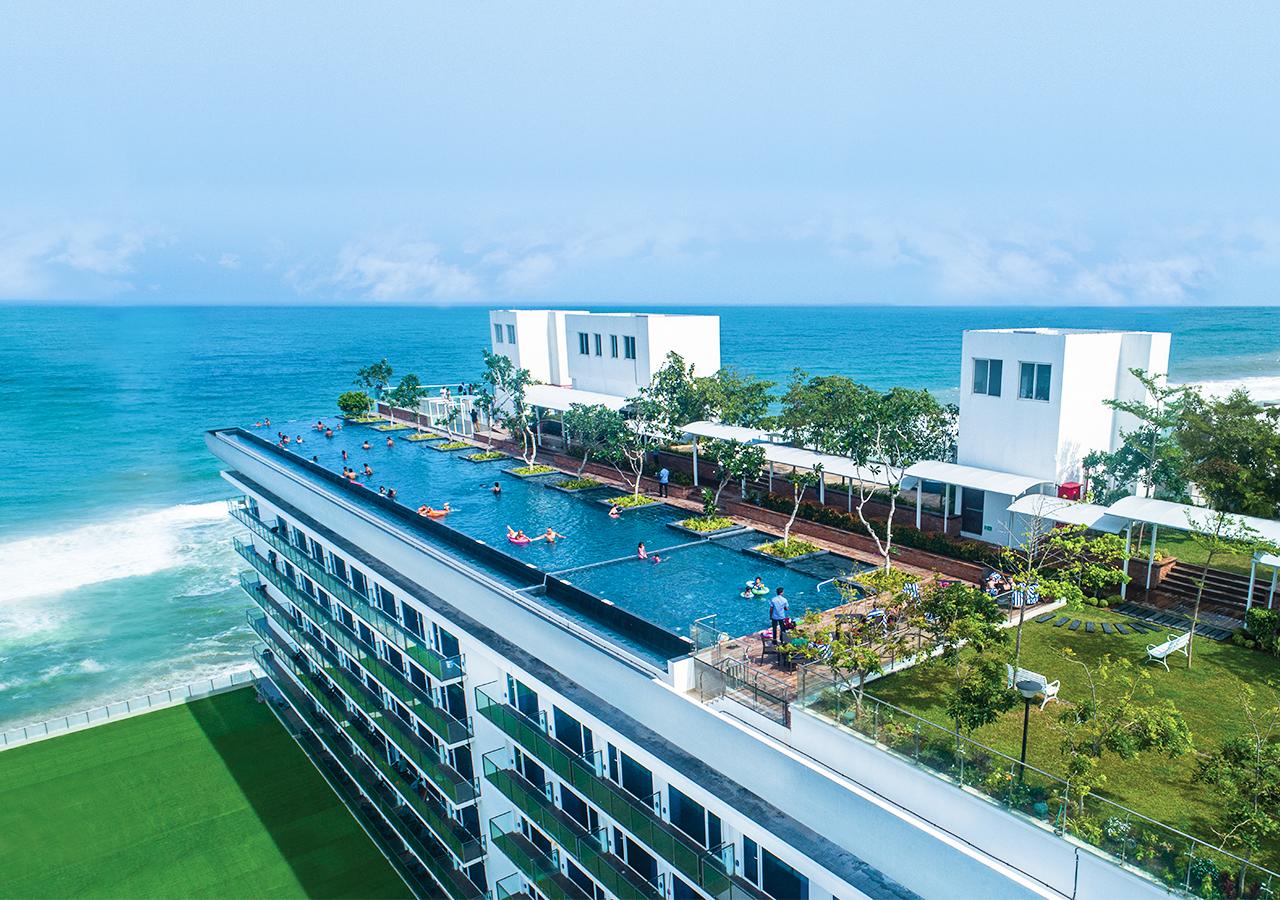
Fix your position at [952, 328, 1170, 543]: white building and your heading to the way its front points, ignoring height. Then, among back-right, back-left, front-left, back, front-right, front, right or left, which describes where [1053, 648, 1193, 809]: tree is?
front-left

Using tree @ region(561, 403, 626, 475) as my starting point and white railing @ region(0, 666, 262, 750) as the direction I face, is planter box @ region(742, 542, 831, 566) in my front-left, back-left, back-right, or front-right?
back-left

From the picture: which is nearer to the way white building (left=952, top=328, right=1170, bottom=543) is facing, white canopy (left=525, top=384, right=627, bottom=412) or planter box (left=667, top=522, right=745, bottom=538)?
the planter box

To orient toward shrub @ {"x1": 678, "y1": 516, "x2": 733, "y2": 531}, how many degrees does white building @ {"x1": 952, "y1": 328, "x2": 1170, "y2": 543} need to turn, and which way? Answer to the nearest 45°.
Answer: approximately 45° to its right

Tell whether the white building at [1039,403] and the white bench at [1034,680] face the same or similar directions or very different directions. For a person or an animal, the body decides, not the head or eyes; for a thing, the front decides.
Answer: very different directions

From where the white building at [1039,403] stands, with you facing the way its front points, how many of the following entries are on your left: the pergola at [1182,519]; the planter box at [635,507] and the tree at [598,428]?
1
